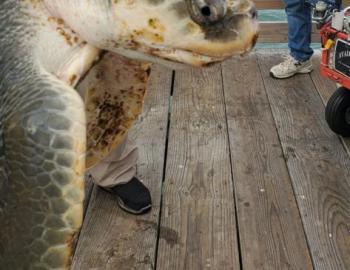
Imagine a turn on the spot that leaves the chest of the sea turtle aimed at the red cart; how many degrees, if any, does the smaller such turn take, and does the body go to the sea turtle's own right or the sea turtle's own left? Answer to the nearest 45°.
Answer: approximately 45° to the sea turtle's own left

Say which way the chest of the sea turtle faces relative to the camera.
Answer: to the viewer's right
